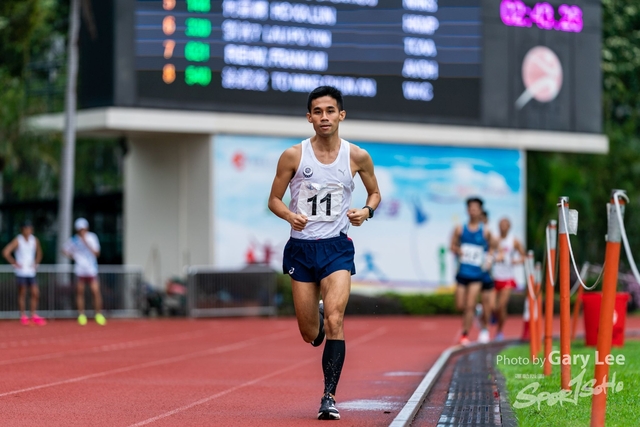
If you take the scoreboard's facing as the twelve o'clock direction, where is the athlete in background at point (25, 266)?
The athlete in background is roughly at 2 o'clock from the scoreboard.

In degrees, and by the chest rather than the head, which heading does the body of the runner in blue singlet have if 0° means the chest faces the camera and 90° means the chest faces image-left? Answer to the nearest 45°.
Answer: approximately 0°

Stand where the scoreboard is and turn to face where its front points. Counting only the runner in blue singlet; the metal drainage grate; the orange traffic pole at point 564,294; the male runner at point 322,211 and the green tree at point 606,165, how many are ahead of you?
4

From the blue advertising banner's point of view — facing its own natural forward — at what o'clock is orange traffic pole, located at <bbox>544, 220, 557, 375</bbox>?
The orange traffic pole is roughly at 12 o'clock from the blue advertising banner.

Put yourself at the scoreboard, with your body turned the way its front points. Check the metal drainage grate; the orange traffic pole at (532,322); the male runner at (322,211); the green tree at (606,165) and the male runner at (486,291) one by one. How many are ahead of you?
4

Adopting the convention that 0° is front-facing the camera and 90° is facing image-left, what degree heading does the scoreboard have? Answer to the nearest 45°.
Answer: approximately 0°

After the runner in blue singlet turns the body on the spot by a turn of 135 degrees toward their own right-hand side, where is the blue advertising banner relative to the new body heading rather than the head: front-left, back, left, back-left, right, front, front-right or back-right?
front-right

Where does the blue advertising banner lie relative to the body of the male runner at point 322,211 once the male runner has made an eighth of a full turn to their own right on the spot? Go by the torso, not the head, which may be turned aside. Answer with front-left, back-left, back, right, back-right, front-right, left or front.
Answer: back-right

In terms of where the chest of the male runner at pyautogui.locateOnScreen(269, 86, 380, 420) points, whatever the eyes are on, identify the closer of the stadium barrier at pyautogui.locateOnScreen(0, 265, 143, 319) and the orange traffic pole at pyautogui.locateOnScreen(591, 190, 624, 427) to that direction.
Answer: the orange traffic pole

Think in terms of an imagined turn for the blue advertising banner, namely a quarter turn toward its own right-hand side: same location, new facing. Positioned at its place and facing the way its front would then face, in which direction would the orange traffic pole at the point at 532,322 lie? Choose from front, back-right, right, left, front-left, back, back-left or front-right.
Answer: left

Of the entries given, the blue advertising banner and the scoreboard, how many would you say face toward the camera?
2

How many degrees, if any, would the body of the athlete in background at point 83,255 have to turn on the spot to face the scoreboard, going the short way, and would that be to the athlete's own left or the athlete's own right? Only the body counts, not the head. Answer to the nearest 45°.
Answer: approximately 90° to the athlete's own left

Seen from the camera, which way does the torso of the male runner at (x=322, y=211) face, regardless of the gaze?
toward the camera

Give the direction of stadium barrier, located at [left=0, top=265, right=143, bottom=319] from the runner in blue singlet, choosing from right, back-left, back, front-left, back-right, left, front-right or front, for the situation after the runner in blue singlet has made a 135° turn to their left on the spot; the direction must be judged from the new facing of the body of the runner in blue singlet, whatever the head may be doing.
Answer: left
